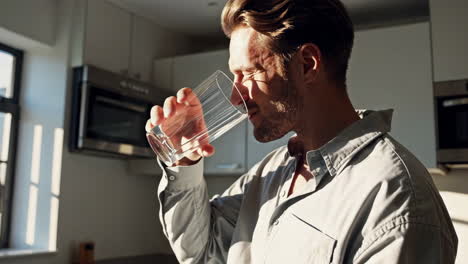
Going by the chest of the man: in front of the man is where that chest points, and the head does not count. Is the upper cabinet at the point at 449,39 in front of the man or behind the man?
behind

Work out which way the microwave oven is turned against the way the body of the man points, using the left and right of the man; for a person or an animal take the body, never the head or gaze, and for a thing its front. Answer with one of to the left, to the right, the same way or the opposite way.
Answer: to the left

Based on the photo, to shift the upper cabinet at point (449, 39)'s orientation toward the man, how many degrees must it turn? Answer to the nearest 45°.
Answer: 0° — it already faces them

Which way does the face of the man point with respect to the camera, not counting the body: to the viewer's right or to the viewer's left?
to the viewer's left

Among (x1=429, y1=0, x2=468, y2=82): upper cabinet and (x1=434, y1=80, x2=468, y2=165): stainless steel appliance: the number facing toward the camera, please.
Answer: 2

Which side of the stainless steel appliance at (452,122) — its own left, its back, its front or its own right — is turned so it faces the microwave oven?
right

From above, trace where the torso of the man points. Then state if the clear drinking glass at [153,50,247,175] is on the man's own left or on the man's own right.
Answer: on the man's own right

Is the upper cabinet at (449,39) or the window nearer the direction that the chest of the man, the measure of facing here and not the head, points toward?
the window

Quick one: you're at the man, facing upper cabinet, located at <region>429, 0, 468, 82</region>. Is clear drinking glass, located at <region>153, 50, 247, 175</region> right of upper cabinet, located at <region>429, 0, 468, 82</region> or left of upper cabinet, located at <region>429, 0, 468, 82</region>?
left

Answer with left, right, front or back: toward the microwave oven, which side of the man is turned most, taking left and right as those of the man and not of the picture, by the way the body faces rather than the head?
right
